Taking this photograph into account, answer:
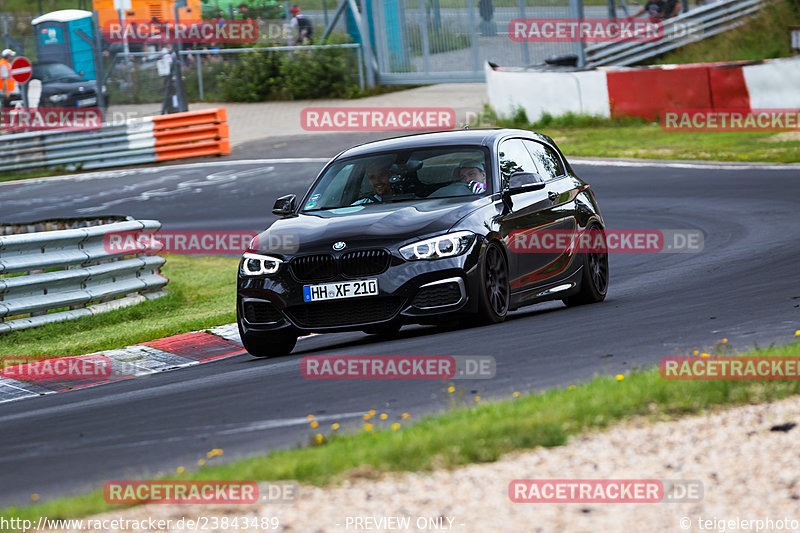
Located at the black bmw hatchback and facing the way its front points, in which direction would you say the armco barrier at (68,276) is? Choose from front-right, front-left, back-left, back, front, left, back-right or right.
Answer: right

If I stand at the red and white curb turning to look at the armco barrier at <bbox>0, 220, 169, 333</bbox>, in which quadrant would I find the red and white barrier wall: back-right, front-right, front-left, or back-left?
front-right

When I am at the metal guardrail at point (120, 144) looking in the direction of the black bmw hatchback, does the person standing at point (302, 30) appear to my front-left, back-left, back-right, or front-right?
back-left

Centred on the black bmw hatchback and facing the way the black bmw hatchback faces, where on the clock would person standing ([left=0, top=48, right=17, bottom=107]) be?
The person standing is roughly at 4 o'clock from the black bmw hatchback.

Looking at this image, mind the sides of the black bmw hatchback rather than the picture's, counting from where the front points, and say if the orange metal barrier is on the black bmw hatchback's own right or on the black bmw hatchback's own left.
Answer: on the black bmw hatchback's own right

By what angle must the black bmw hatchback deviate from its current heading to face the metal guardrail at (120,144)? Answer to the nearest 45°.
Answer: approximately 135° to its right

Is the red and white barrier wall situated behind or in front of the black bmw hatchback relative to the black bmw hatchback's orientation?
behind

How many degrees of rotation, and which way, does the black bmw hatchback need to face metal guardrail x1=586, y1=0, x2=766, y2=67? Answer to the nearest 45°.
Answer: approximately 135° to its right

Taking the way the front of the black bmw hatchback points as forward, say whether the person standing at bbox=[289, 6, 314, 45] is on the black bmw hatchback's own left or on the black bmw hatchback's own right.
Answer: on the black bmw hatchback's own right

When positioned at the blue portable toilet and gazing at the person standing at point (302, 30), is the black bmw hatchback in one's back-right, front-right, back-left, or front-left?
front-right

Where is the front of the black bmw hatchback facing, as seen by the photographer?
facing the viewer and to the left of the viewer
